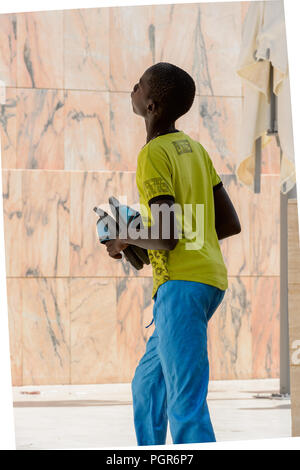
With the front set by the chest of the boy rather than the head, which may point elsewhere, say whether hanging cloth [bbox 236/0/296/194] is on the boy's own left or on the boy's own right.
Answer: on the boy's own right

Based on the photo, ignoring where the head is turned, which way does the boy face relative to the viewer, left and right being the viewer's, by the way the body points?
facing away from the viewer and to the left of the viewer
